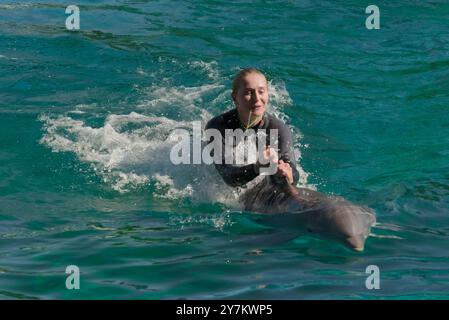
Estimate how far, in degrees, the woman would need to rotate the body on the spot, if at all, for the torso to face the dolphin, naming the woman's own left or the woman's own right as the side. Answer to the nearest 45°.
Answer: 0° — they already face it

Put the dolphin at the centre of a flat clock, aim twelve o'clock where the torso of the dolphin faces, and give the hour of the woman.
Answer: The woman is roughly at 6 o'clock from the dolphin.

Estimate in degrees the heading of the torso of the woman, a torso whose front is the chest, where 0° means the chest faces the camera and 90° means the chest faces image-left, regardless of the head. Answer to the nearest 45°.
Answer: approximately 315°

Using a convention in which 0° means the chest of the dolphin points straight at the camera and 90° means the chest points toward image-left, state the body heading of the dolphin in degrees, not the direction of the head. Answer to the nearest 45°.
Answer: approximately 315°
